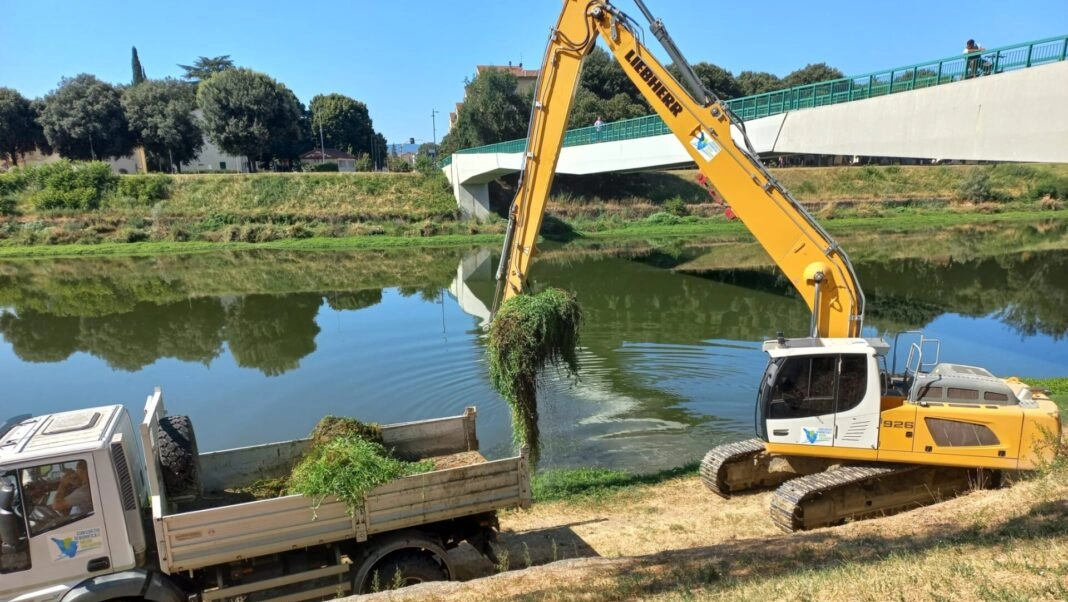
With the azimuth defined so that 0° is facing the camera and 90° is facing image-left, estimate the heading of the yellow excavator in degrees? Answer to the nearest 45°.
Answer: approximately 90°

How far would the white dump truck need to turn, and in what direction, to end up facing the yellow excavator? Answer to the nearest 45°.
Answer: approximately 180°

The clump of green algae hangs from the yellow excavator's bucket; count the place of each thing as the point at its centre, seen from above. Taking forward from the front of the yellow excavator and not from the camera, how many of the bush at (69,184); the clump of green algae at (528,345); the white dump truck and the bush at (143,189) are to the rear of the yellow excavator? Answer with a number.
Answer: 0

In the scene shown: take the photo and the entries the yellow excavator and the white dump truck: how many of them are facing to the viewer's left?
2

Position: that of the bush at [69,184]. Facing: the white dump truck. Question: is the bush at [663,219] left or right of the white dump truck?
left

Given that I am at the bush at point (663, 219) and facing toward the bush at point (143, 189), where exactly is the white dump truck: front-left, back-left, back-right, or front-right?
front-left

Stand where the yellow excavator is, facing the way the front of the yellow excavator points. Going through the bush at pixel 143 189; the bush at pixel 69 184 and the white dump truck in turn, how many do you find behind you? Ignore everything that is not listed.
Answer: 0

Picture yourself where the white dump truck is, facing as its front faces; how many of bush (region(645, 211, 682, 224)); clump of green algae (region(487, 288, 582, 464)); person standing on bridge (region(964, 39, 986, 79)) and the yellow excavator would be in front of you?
0

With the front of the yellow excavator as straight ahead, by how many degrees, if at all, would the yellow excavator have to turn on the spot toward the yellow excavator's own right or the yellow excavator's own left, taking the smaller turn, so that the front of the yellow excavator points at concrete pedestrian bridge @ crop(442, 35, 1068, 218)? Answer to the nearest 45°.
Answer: approximately 90° to the yellow excavator's own right

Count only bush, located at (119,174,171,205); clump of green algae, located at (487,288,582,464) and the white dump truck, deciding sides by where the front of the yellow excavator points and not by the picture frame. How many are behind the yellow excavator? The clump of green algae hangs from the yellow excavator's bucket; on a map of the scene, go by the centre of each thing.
0

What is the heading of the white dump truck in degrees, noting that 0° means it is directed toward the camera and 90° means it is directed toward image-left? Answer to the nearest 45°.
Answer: approximately 90°

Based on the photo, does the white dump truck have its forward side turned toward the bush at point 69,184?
no

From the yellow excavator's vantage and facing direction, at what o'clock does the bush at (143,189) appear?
The bush is roughly at 1 o'clock from the yellow excavator.

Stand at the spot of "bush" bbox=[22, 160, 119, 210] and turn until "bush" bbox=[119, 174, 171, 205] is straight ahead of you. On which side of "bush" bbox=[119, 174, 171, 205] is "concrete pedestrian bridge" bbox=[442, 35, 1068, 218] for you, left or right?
right

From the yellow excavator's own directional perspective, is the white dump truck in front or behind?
in front

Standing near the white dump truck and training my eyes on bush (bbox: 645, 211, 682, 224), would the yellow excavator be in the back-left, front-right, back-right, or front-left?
front-right
